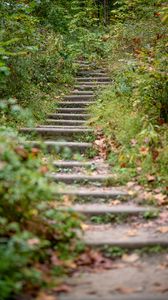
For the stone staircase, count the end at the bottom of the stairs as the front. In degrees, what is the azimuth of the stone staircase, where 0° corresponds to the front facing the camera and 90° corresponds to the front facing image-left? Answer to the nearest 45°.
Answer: approximately 0°

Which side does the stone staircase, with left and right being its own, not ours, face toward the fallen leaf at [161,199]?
left

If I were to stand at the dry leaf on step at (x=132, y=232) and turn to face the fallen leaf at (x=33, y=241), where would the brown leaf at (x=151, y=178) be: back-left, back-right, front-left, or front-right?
back-right

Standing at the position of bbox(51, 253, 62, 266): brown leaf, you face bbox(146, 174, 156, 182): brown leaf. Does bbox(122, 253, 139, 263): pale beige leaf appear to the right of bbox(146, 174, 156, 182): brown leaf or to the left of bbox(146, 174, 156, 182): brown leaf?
right

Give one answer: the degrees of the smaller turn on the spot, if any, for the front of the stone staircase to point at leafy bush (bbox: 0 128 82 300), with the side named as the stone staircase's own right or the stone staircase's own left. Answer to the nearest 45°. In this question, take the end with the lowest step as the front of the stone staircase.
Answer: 0° — it already faces it
